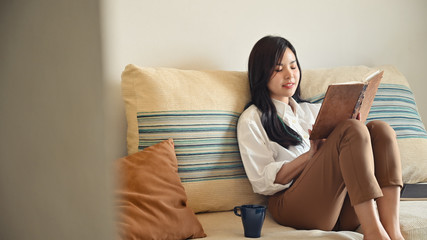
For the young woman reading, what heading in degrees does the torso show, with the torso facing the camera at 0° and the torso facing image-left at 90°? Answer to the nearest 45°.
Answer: approximately 315°

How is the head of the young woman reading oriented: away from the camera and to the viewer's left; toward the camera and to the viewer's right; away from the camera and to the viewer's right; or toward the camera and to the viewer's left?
toward the camera and to the viewer's right

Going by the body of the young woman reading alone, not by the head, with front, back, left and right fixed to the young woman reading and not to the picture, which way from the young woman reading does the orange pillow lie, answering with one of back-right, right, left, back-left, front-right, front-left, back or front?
right

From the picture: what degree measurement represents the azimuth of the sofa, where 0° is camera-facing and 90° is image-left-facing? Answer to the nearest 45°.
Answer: approximately 0°
